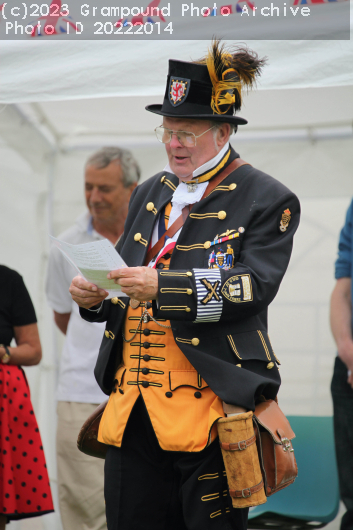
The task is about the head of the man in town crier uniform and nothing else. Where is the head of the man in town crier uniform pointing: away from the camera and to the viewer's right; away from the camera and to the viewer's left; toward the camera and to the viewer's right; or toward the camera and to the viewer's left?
toward the camera and to the viewer's left

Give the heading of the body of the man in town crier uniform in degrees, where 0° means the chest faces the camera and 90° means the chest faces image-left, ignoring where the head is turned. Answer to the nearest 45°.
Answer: approximately 45°

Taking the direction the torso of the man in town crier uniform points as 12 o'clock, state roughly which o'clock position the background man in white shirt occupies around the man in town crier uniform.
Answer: The background man in white shirt is roughly at 4 o'clock from the man in town crier uniform.

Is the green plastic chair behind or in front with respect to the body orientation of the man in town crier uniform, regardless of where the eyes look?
behind
